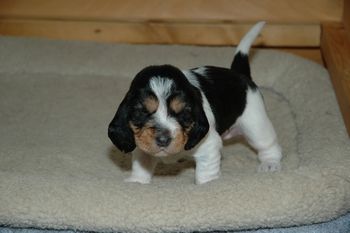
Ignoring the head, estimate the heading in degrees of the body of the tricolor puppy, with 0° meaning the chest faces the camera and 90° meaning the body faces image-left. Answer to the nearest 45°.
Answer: approximately 45°
